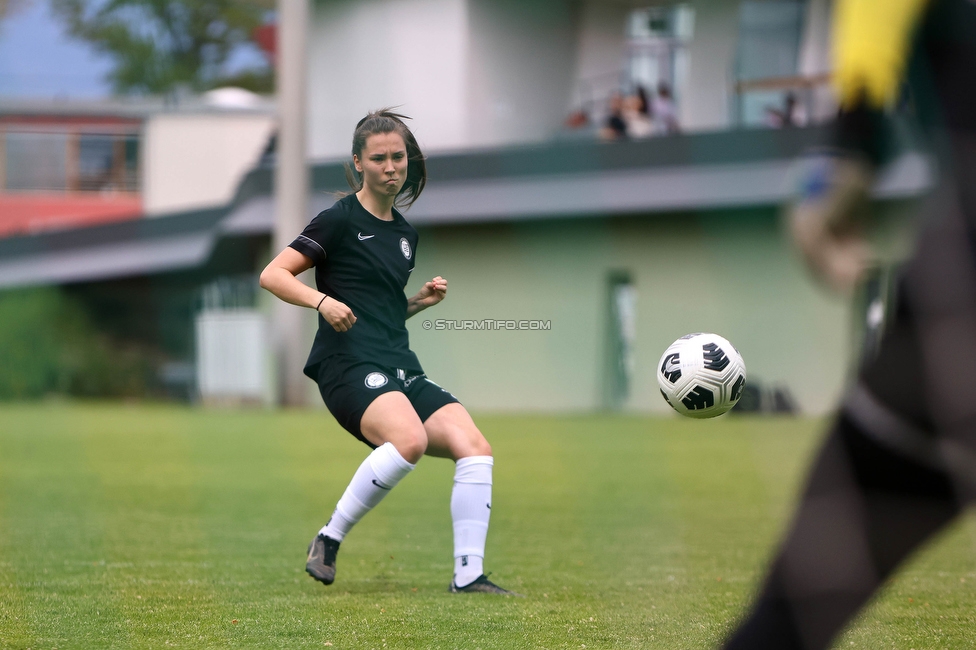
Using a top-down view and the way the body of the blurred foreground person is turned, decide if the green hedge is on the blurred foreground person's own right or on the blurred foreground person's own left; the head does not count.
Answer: on the blurred foreground person's own left

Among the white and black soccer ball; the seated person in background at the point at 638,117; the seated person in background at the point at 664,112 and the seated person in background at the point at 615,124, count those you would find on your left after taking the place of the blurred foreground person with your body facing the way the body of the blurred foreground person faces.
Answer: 4

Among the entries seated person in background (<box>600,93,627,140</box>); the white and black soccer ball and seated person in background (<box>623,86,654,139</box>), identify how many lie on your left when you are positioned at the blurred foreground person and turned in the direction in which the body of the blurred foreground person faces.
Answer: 3

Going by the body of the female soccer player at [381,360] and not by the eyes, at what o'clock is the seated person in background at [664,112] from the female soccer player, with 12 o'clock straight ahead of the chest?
The seated person in background is roughly at 8 o'clock from the female soccer player.

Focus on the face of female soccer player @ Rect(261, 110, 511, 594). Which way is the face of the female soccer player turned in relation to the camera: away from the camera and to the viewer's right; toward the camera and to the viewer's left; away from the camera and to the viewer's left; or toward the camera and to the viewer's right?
toward the camera and to the viewer's right

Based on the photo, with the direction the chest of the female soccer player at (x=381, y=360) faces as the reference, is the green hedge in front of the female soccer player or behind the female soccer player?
behind

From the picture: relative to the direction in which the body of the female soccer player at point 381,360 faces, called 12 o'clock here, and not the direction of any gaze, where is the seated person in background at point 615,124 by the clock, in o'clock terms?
The seated person in background is roughly at 8 o'clock from the female soccer player.

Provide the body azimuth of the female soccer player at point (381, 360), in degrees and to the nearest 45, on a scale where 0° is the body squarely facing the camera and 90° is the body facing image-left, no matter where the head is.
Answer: approximately 315°
